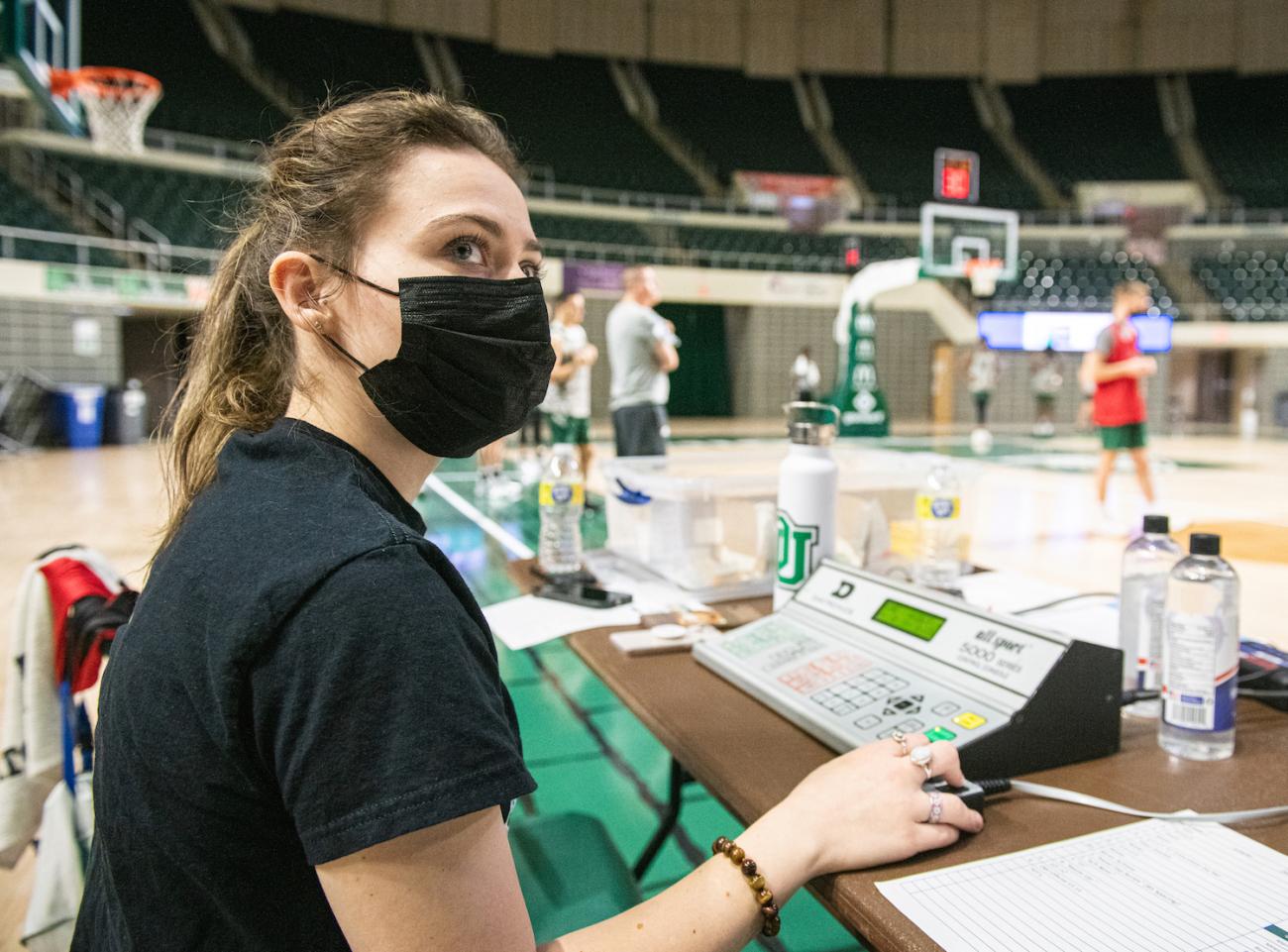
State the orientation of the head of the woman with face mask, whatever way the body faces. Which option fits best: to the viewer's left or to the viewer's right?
to the viewer's right

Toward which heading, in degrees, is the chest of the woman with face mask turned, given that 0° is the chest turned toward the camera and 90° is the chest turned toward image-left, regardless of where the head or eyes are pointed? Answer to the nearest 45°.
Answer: approximately 270°

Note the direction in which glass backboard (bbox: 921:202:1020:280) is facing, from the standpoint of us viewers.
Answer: facing the viewer and to the right of the viewer

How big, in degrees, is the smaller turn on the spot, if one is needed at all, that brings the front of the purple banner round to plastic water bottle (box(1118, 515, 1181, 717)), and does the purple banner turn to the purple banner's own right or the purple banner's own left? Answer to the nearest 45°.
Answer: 0° — it already faces it

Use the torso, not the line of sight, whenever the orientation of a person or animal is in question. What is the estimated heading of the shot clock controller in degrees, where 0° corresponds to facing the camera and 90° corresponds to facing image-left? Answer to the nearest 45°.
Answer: approximately 45°

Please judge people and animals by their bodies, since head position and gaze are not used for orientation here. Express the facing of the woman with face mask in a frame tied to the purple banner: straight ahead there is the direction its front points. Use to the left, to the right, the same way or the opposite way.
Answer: to the left

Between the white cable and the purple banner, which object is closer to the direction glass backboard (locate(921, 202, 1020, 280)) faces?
the white cable

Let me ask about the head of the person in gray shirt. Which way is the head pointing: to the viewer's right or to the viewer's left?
to the viewer's right

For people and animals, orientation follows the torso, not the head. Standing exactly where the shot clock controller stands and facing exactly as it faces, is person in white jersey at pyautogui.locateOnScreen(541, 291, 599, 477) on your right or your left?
on your right

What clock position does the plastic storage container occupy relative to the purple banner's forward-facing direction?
The plastic storage container is roughly at 12 o'clock from the purple banner.
